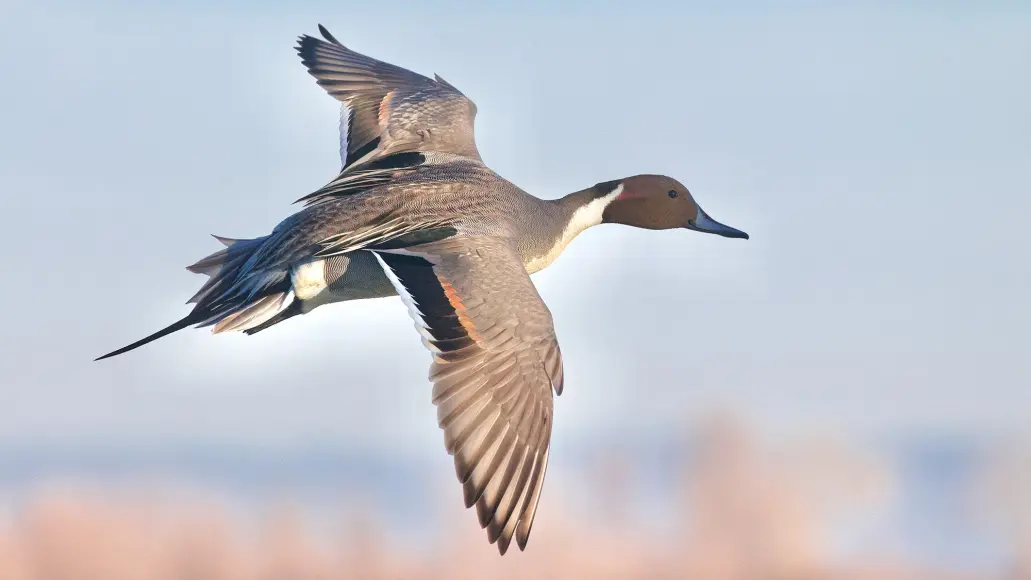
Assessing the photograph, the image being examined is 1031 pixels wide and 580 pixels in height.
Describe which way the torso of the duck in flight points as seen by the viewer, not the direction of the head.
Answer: to the viewer's right
